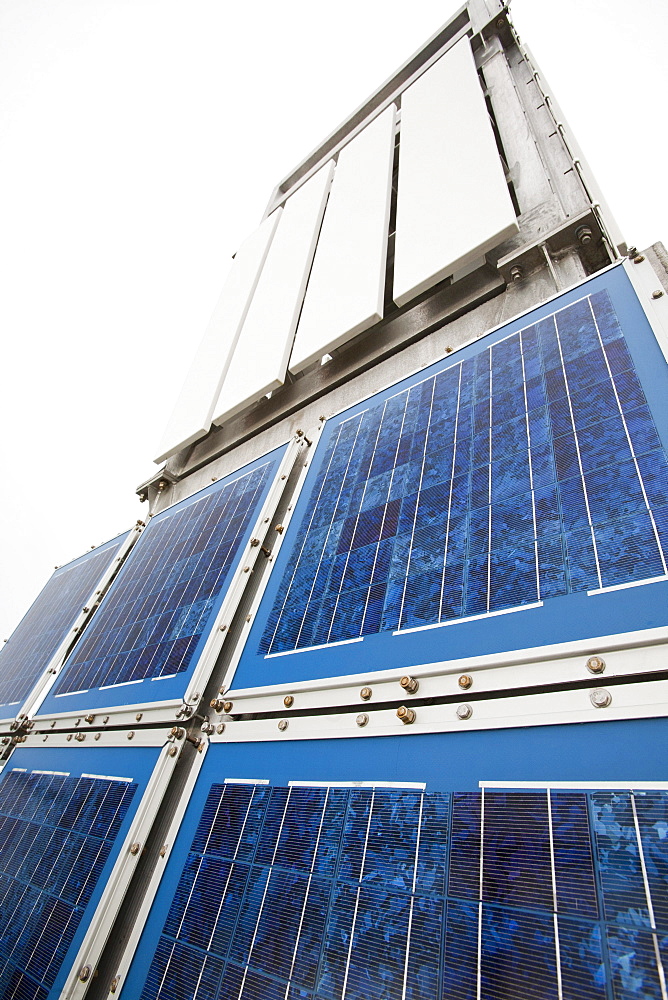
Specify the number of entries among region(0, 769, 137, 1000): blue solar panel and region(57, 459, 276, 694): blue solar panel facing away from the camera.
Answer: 0

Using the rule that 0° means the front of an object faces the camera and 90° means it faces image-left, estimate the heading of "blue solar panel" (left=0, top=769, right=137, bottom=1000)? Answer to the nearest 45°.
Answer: approximately 45°

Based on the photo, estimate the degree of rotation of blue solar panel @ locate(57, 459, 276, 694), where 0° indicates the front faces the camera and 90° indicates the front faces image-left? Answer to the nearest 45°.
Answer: approximately 45°

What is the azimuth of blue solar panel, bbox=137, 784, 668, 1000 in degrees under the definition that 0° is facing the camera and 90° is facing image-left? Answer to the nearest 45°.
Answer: approximately 45°

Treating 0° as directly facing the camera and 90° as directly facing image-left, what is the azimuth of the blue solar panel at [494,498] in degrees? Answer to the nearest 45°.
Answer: approximately 45°

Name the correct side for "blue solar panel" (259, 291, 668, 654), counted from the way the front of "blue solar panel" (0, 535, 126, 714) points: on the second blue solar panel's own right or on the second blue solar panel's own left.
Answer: on the second blue solar panel's own left
